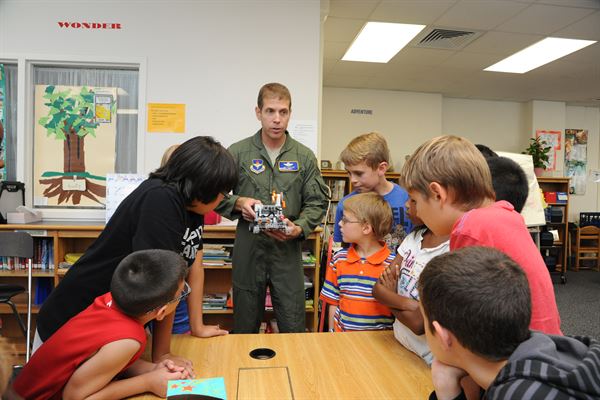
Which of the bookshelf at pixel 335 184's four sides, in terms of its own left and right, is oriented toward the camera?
front

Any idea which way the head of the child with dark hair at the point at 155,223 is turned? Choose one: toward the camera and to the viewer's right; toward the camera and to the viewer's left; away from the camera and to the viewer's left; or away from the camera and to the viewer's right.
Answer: away from the camera and to the viewer's right

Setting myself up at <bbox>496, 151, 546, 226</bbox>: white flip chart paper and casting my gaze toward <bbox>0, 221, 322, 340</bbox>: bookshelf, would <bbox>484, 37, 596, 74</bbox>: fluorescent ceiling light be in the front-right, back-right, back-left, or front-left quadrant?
back-right

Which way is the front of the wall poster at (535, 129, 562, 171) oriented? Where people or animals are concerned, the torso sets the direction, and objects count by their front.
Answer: toward the camera

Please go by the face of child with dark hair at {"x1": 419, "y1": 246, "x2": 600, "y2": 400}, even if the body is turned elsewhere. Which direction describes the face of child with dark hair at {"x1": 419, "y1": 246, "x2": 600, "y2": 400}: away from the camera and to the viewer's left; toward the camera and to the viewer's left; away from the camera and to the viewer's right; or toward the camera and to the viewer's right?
away from the camera and to the viewer's left

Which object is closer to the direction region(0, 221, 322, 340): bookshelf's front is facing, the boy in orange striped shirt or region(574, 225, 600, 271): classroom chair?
the boy in orange striped shirt

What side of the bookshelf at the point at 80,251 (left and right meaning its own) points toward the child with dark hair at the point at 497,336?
front

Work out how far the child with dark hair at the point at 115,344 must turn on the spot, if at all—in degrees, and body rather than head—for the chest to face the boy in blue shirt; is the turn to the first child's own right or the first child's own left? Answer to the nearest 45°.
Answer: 0° — they already face them

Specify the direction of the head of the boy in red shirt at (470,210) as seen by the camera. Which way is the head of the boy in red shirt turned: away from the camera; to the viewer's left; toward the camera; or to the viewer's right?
to the viewer's left
